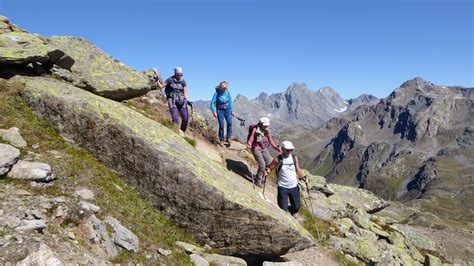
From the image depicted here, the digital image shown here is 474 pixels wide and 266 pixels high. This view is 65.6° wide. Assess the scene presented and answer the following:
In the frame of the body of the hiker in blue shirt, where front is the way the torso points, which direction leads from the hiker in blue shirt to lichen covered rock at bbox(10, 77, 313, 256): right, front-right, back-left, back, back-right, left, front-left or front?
front

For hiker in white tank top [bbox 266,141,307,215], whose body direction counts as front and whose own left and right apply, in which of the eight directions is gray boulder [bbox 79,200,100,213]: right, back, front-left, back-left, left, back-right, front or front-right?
front-right

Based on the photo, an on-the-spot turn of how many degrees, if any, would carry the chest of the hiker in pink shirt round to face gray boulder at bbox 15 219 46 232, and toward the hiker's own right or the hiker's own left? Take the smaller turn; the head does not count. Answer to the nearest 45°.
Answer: approximately 90° to the hiker's own right

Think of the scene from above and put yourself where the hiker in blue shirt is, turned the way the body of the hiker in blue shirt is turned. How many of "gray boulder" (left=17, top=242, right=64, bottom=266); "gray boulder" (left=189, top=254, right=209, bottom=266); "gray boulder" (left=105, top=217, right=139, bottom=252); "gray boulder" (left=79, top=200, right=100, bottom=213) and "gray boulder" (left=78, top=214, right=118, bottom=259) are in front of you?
5

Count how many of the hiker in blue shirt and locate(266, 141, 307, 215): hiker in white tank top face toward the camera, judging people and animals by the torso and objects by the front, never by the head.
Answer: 2

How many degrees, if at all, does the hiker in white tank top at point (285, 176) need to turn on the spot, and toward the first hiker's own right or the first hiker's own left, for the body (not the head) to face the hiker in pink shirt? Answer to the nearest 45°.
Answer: approximately 135° to the first hiker's own right

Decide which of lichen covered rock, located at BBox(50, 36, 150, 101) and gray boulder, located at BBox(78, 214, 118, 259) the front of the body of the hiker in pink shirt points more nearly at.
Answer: the gray boulder

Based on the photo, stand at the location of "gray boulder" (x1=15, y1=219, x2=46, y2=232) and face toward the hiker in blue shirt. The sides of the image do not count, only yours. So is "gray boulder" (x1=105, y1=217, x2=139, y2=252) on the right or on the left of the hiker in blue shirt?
right

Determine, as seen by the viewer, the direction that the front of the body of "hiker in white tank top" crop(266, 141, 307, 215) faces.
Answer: toward the camera

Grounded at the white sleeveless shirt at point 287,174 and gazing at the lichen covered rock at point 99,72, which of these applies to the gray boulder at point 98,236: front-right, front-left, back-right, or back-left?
front-left

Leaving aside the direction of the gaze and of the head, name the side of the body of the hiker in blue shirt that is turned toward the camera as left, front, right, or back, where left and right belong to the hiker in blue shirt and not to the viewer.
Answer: front

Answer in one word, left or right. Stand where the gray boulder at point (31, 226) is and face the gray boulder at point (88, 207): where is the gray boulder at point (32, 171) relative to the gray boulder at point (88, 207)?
left

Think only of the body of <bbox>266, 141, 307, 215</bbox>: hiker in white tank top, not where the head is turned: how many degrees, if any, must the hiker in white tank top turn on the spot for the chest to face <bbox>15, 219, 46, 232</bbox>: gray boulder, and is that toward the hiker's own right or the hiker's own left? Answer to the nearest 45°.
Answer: approximately 45° to the hiker's own right

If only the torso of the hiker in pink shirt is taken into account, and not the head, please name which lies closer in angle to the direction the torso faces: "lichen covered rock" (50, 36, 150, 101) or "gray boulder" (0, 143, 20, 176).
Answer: the gray boulder

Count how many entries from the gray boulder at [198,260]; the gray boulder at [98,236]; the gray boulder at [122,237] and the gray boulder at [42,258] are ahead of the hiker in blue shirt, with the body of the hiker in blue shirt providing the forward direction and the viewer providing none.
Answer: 4

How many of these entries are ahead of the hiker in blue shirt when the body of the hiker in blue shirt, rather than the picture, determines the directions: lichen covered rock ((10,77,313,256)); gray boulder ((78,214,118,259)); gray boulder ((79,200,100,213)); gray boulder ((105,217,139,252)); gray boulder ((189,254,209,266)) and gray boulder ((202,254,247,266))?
6

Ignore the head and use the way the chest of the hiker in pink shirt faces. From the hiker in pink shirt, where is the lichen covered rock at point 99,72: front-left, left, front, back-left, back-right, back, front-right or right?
back-right

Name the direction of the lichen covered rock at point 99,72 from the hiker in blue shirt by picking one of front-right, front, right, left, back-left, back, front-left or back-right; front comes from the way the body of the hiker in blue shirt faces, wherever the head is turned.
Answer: right

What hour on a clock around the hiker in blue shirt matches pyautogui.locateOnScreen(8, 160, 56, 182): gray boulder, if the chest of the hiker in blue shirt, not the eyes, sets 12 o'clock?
The gray boulder is roughly at 1 o'clock from the hiker in blue shirt.
